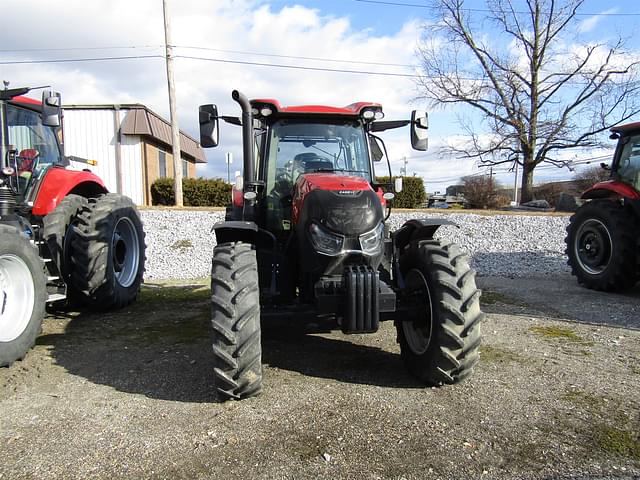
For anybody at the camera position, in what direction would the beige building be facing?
facing to the right of the viewer

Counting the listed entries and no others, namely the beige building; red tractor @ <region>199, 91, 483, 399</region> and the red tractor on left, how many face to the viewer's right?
1

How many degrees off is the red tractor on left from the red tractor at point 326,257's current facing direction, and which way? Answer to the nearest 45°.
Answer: approximately 135° to its right

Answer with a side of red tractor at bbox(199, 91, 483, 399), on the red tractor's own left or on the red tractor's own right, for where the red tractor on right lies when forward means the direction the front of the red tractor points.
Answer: on the red tractor's own left

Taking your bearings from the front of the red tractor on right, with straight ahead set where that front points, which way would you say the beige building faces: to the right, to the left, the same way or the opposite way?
to the left

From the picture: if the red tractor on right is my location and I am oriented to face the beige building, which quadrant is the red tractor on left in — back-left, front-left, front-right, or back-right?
front-left

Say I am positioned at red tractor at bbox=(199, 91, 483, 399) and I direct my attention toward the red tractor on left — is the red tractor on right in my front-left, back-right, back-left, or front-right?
back-right

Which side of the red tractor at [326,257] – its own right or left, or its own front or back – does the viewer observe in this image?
front
